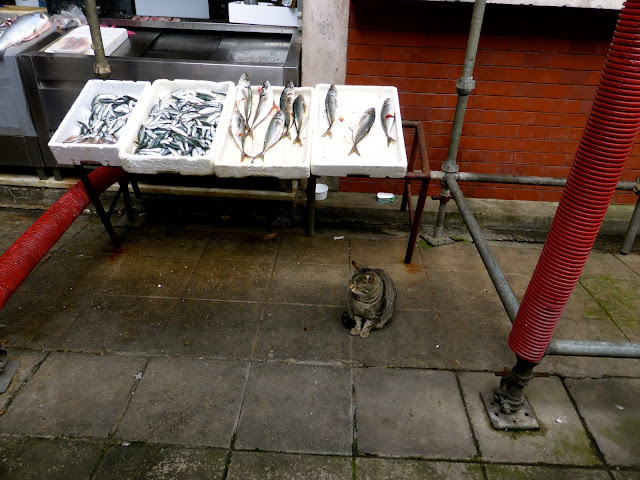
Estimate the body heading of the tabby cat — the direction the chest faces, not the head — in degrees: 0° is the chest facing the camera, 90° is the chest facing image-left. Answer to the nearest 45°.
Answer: approximately 45°

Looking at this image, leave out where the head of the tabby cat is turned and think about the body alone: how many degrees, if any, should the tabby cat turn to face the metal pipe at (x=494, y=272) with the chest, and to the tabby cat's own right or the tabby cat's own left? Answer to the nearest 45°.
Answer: approximately 135° to the tabby cat's own left

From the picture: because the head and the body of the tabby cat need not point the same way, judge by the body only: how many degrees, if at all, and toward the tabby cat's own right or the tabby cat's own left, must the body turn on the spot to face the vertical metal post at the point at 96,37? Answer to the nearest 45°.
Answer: approximately 90° to the tabby cat's own right

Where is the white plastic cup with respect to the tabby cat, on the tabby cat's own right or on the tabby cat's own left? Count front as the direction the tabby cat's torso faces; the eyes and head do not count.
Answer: on the tabby cat's own right

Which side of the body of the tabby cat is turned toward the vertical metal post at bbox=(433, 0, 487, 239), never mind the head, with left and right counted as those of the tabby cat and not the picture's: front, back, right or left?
back

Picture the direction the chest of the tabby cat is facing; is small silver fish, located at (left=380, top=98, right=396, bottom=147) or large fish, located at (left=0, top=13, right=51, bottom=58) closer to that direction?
the large fish

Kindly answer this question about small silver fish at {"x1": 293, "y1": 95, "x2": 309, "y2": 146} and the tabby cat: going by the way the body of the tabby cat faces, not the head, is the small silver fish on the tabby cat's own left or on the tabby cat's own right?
on the tabby cat's own right

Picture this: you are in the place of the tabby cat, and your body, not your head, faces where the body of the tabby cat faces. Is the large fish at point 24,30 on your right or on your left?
on your right
